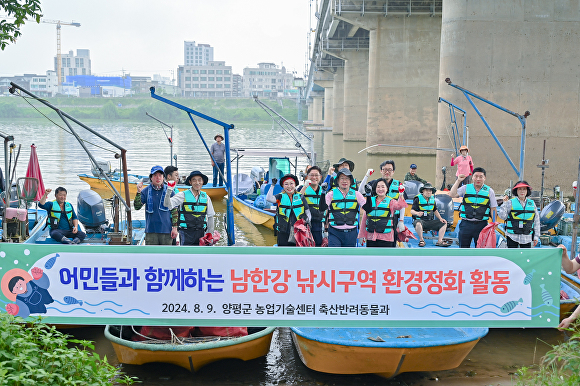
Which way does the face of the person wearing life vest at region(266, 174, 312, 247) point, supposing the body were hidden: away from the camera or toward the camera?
toward the camera

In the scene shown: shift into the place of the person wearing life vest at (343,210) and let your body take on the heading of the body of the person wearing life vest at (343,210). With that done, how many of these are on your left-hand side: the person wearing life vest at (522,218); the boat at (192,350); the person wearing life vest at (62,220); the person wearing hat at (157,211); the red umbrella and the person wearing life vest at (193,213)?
1

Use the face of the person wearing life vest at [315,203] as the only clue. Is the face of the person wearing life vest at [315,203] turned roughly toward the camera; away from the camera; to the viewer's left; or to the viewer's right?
toward the camera

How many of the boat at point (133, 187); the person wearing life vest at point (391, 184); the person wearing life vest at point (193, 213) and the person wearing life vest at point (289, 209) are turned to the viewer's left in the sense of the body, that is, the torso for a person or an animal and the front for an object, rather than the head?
1

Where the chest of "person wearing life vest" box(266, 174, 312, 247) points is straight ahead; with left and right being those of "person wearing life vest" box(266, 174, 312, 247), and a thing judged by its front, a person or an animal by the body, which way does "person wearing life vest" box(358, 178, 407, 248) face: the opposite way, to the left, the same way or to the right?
the same way

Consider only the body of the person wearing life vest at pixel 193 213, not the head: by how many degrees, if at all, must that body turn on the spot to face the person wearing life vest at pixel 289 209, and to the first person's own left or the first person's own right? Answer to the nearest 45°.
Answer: approximately 90° to the first person's own left

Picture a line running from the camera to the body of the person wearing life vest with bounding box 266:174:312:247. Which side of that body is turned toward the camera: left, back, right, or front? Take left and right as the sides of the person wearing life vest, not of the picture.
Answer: front

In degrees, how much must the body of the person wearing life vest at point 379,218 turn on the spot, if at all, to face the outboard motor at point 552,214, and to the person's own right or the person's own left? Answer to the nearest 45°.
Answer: approximately 135° to the person's own left

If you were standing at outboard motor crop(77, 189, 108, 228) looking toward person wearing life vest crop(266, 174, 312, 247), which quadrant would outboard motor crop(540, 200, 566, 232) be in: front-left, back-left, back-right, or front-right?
front-left

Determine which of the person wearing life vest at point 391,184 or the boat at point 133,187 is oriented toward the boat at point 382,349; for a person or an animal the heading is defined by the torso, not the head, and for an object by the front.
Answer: the person wearing life vest

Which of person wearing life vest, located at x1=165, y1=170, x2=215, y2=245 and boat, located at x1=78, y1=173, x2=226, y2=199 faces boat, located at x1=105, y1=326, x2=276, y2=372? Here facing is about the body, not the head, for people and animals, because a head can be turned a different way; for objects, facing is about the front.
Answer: the person wearing life vest

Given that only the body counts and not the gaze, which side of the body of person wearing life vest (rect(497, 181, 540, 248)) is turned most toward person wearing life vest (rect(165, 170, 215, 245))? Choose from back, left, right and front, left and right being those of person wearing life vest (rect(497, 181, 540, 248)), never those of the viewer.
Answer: right

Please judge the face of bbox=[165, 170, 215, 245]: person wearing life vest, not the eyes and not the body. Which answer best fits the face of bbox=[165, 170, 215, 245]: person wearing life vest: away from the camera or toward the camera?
toward the camera

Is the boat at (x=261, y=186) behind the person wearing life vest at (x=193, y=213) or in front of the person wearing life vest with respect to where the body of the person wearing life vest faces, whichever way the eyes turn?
behind

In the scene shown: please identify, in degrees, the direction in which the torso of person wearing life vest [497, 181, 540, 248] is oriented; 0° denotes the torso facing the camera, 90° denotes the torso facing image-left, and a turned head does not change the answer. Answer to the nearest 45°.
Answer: approximately 0°
